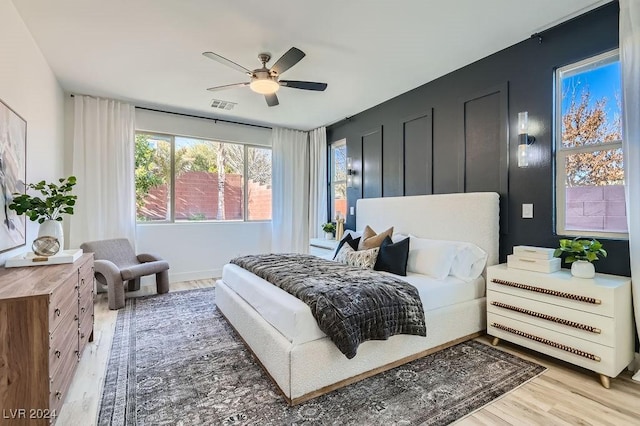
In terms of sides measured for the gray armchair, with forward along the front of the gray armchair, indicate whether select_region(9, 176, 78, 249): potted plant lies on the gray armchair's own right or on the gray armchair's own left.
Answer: on the gray armchair's own right

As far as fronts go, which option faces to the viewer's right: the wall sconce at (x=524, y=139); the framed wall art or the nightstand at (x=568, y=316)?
the framed wall art

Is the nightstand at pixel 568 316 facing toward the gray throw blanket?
no

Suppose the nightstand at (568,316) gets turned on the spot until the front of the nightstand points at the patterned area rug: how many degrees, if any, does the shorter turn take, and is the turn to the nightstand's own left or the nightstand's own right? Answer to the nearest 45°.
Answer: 0° — it already faces it

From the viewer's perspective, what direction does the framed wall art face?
to the viewer's right

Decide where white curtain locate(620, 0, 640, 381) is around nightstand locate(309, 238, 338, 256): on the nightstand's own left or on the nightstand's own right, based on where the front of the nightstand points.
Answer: on the nightstand's own left

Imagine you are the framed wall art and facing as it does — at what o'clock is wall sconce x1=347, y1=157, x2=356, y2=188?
The wall sconce is roughly at 12 o'clock from the framed wall art.

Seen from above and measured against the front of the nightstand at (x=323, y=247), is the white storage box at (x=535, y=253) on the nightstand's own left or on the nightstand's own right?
on the nightstand's own left

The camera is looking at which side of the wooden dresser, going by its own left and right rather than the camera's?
right

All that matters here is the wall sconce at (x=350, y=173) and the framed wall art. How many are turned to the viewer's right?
1
